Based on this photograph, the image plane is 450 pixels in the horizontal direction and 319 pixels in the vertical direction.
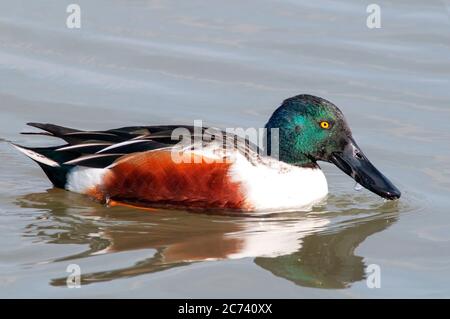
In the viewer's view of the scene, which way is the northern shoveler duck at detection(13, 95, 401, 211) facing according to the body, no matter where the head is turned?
to the viewer's right
